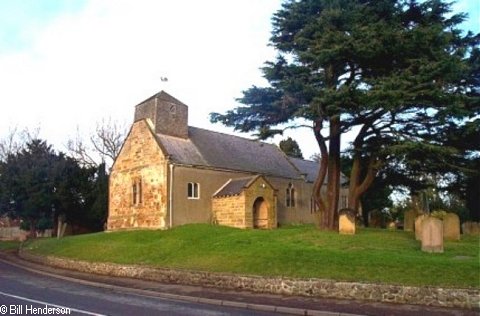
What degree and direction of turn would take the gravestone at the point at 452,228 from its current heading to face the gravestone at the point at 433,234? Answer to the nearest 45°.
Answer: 0° — it already faces it

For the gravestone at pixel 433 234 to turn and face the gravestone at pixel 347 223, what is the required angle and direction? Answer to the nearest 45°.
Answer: approximately 135° to its right

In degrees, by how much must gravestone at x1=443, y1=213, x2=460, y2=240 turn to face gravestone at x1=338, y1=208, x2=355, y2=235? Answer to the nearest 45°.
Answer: approximately 90° to its right

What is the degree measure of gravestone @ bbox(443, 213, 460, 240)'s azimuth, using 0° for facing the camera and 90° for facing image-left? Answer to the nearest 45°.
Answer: approximately 0°

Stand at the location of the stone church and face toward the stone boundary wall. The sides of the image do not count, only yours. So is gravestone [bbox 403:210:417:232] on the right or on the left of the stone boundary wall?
left

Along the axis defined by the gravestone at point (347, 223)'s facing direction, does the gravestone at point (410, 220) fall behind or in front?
behind
